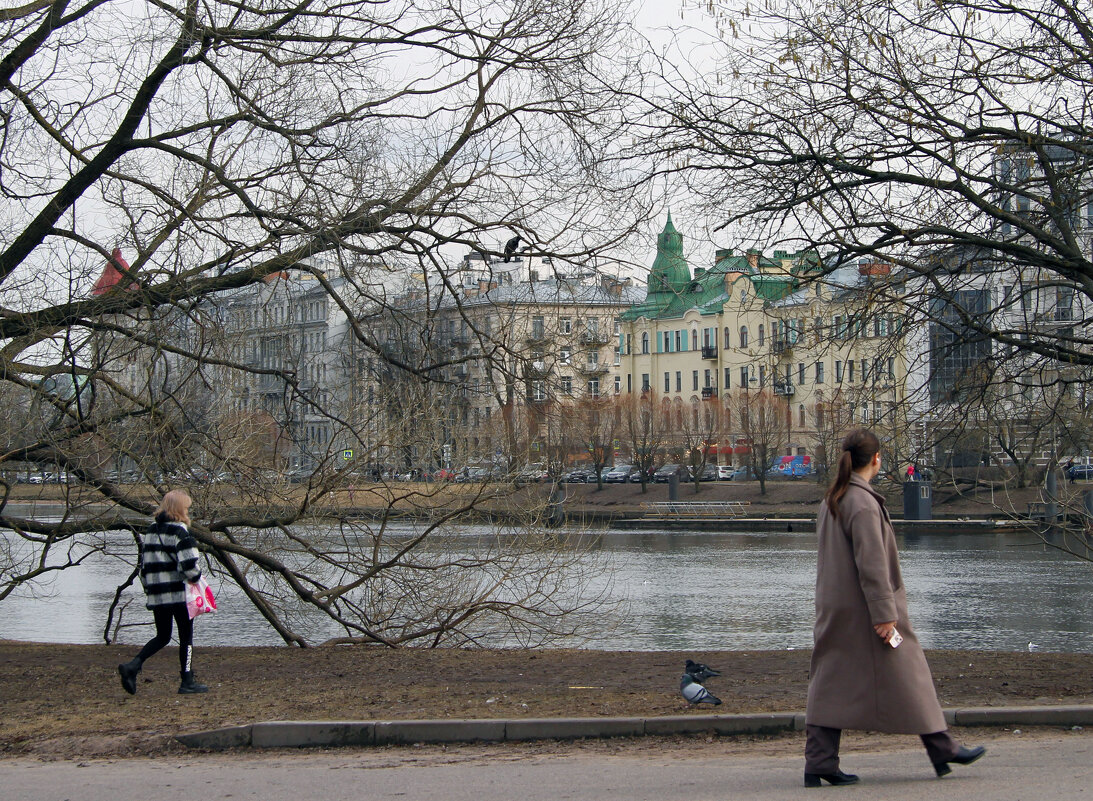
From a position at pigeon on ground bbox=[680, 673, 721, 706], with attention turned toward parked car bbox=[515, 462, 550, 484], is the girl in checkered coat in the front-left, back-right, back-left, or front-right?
front-left

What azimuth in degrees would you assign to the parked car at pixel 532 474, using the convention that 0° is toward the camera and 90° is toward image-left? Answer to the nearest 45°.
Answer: approximately 45°

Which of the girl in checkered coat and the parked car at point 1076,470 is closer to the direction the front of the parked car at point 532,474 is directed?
the girl in checkered coat

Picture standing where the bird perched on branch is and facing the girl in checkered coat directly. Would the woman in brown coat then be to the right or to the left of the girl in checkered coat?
left

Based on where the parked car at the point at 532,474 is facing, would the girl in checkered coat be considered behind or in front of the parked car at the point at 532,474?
in front

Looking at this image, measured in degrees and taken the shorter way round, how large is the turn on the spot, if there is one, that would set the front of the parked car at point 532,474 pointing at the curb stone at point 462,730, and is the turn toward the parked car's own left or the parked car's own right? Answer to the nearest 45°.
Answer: approximately 45° to the parked car's own left

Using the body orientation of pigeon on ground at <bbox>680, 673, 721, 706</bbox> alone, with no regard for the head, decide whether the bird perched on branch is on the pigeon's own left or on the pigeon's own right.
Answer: on the pigeon's own right

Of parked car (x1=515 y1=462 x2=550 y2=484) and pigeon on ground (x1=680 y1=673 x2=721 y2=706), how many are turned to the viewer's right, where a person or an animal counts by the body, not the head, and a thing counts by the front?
0

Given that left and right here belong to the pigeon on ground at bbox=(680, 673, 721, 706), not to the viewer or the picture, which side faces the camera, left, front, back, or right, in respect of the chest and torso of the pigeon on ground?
left

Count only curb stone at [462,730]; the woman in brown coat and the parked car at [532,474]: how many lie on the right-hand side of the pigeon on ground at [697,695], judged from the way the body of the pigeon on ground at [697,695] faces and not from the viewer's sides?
1

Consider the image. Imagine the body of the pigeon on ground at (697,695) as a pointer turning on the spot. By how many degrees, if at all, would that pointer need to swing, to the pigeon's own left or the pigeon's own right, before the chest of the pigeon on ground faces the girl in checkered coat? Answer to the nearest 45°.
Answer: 0° — it already faces them
